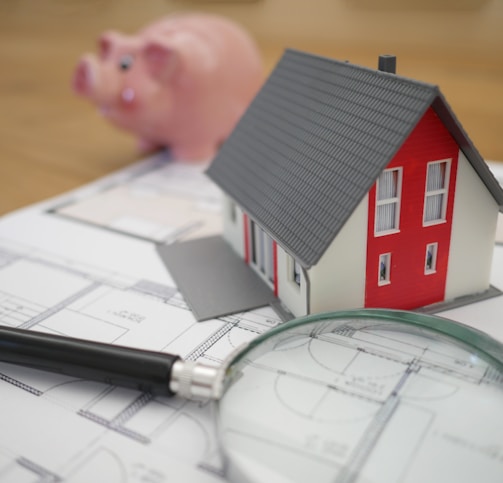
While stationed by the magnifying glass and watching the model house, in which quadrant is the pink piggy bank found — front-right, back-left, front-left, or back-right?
front-left

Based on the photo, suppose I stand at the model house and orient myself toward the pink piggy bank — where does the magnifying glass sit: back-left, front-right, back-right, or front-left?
back-left

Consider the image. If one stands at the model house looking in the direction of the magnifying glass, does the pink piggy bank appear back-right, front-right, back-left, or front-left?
back-right

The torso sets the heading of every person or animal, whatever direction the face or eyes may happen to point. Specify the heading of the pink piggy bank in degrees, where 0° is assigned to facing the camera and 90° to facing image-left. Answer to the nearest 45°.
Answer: approximately 45°

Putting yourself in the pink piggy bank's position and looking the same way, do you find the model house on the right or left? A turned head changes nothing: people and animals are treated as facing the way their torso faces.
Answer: on its left

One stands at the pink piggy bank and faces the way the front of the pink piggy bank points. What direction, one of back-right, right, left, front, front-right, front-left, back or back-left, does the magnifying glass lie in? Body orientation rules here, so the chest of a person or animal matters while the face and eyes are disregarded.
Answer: front-left
